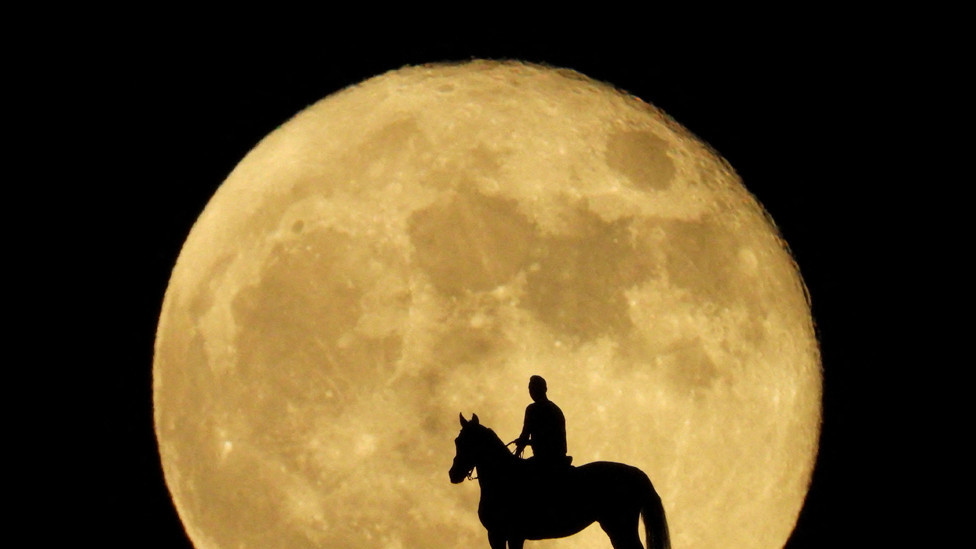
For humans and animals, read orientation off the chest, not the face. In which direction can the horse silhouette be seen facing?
to the viewer's left

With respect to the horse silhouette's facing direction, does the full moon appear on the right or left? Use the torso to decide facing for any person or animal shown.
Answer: on its right
